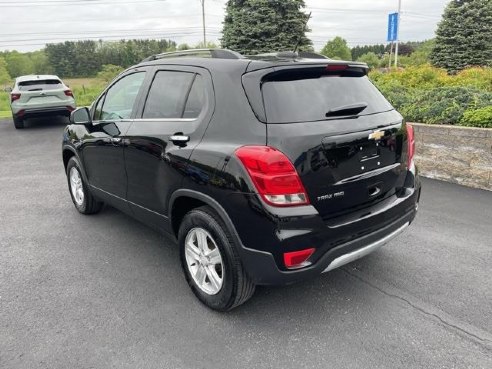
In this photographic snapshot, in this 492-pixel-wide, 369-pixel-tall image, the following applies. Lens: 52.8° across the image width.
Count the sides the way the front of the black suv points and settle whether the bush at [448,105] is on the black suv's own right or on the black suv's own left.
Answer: on the black suv's own right

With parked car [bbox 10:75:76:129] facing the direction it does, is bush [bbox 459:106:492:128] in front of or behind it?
behind

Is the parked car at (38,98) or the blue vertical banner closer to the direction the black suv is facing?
the parked car

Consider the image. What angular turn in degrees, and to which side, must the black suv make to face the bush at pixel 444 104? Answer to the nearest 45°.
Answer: approximately 90° to its right

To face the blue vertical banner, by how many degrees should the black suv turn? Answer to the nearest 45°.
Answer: approximately 45° to its right

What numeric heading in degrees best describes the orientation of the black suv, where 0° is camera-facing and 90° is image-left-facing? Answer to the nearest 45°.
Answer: approximately 135°

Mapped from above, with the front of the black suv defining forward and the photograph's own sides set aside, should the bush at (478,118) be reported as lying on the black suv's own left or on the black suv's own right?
on the black suv's own right

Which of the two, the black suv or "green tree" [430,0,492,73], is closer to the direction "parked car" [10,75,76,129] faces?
the green tree

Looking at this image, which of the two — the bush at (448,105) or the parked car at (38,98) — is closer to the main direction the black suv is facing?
the parked car

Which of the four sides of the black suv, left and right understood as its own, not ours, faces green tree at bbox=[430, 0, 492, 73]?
right

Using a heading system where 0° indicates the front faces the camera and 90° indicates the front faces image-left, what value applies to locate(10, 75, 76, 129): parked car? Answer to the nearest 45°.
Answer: approximately 180°

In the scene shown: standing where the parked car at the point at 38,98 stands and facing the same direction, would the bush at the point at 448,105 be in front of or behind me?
behind
